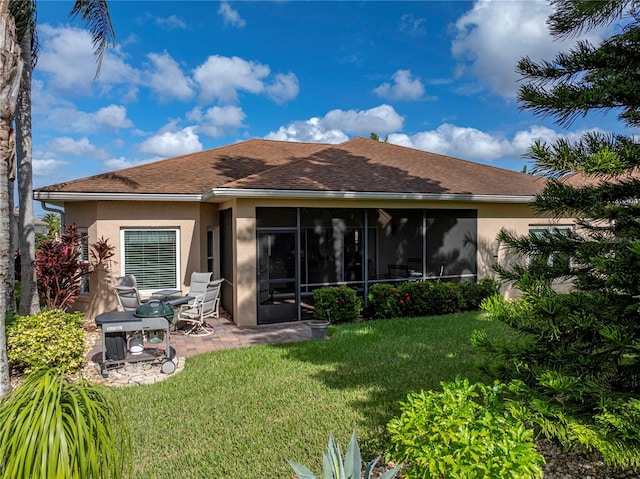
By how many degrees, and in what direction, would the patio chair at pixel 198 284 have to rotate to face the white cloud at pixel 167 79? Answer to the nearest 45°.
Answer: approximately 135° to its right

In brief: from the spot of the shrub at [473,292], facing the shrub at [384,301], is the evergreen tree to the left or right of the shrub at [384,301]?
left

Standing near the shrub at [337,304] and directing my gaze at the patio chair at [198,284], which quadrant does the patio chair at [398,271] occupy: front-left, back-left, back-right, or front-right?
back-right

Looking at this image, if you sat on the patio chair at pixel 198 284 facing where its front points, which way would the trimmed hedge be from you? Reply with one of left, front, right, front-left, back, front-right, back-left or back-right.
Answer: back-left

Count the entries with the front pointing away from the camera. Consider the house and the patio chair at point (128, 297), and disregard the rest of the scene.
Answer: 1

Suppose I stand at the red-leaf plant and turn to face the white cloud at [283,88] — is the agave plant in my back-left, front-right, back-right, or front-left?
back-right

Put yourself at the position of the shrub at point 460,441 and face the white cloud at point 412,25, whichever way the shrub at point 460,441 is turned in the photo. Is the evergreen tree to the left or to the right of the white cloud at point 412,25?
right

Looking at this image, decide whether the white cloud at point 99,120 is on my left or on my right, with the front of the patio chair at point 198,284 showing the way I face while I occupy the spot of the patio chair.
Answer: on my right

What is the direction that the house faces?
away from the camera

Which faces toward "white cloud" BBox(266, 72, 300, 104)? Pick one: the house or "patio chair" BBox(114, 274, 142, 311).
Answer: the house

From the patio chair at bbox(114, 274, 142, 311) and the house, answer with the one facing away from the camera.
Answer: the house

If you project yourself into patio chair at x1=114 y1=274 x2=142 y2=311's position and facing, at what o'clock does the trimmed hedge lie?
The trimmed hedge is roughly at 11 o'clock from the patio chair.
